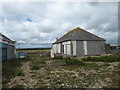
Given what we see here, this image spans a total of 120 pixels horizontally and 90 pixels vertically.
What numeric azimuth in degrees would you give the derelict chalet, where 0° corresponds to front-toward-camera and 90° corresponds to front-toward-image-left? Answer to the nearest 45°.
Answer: approximately 45°

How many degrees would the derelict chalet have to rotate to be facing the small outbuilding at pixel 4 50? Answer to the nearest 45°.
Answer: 0° — it already faces it
